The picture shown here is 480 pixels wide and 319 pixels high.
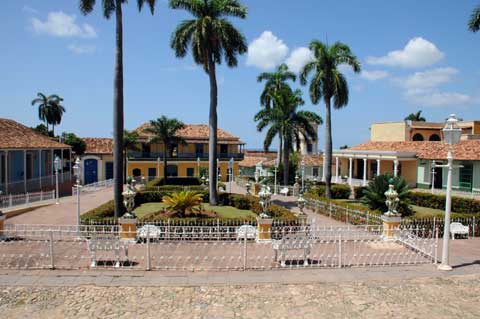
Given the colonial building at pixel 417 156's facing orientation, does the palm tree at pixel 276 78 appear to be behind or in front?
in front

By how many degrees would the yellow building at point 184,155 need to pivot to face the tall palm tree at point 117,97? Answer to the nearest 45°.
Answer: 0° — it already faces it

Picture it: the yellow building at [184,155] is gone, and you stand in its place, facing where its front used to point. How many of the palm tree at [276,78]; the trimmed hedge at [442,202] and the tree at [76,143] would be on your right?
1

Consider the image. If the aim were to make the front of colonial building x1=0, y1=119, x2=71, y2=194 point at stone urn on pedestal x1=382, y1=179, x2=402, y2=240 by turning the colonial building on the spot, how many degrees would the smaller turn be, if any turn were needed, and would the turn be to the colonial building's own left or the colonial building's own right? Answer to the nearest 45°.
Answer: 0° — it already faces it

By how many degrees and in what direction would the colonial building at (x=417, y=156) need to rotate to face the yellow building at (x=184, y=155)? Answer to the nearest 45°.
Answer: approximately 45° to its right

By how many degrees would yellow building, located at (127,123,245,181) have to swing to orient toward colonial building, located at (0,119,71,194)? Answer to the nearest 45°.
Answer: approximately 45° to its right

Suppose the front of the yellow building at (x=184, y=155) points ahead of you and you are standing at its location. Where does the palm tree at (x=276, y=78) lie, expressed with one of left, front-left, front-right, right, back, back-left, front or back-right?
front-left

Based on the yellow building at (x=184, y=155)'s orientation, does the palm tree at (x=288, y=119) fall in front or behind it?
in front

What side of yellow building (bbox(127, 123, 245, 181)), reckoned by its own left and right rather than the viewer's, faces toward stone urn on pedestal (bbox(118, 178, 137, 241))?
front

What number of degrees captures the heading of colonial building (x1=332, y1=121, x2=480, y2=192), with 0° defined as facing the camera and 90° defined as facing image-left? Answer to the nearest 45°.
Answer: approximately 45°

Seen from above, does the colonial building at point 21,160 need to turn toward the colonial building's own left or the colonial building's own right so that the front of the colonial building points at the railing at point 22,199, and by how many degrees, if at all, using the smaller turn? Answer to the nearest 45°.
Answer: approximately 45° to the colonial building's own right

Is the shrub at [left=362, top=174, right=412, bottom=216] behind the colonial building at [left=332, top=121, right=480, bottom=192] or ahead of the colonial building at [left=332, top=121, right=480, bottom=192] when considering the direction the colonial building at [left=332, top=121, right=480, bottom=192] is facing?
ahead

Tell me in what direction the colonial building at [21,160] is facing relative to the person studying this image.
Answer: facing the viewer and to the right of the viewer
